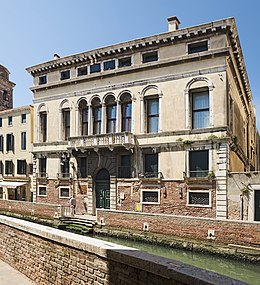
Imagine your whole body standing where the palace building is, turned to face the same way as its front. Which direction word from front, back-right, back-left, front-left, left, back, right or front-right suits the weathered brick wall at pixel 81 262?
front-left

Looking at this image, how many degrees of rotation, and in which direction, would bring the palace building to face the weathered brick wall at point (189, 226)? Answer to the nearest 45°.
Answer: approximately 45° to its left

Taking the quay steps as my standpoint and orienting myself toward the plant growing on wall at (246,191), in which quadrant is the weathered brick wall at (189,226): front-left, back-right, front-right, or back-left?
front-right

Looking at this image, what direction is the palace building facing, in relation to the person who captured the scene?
facing the viewer and to the left of the viewer

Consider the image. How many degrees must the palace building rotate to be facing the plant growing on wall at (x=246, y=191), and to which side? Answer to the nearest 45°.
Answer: approximately 90° to its left
